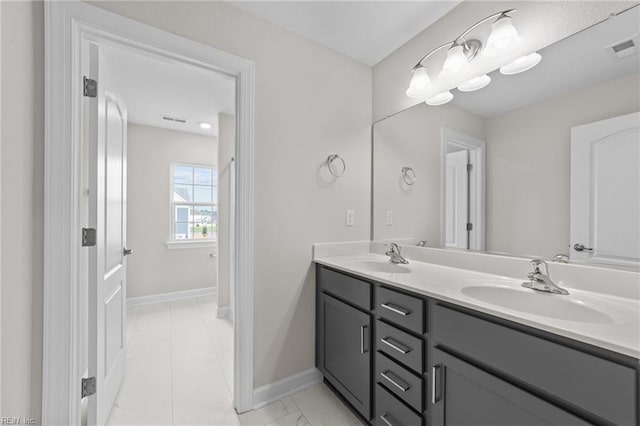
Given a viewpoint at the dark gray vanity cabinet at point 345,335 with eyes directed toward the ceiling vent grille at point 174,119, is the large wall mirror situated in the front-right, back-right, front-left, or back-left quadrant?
back-right

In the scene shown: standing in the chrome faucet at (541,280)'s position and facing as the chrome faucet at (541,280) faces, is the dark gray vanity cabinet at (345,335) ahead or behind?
ahead

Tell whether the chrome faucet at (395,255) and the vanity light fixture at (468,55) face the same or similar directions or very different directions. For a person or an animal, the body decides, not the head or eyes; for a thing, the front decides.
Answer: same or similar directions

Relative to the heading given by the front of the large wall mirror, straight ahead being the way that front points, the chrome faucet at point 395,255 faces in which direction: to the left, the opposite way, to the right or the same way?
the same way

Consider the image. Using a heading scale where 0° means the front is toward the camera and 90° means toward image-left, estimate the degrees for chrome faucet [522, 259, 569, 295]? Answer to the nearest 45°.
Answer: approximately 45°

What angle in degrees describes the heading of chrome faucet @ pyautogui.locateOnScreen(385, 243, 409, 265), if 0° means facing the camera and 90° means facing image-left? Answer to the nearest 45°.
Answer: approximately 45°

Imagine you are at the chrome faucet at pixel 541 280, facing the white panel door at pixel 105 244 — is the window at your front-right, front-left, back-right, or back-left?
front-right

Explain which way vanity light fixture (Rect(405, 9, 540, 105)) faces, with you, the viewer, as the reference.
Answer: facing the viewer and to the left of the viewer

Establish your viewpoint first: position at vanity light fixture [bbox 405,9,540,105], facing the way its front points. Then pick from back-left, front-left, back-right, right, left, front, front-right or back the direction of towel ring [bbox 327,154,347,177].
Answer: front-right

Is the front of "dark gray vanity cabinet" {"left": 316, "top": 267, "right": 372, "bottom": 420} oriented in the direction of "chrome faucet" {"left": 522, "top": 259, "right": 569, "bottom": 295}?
no

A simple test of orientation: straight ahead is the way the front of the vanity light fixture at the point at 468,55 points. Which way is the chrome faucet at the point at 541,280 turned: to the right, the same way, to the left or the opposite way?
the same way

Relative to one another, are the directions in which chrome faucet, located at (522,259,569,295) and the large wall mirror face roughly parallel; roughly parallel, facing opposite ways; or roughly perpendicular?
roughly parallel

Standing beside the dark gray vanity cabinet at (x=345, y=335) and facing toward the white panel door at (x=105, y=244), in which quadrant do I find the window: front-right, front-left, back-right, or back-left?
front-right

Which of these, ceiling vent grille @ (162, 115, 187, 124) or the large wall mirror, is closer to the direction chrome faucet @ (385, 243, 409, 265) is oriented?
the ceiling vent grille

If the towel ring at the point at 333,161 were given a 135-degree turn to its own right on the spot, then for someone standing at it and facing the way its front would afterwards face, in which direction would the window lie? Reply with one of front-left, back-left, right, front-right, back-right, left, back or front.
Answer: front-right

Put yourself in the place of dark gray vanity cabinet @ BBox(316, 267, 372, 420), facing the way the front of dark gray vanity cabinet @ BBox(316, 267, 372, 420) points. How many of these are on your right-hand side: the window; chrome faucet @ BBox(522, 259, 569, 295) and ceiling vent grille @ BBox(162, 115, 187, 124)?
2

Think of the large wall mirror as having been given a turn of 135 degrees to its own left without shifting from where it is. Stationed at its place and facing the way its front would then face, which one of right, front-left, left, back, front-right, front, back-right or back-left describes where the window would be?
back
